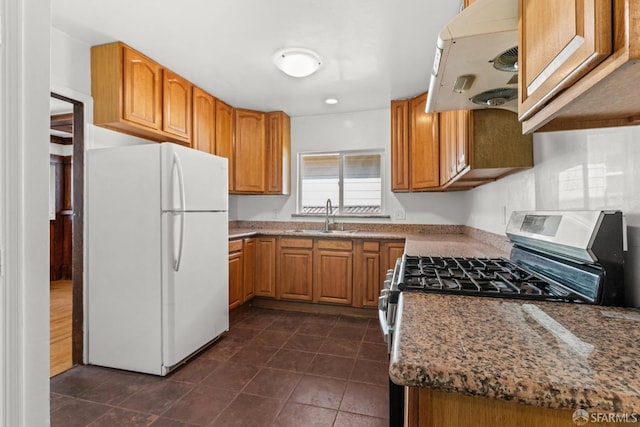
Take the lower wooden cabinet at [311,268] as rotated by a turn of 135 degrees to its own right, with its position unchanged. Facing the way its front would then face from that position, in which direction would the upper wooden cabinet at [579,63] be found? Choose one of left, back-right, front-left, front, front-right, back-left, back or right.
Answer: back-left

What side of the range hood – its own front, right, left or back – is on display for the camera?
left

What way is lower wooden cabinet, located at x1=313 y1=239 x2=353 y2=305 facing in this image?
toward the camera

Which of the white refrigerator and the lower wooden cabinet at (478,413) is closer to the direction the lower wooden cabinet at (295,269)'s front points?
the lower wooden cabinet

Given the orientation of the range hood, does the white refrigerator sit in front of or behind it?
in front

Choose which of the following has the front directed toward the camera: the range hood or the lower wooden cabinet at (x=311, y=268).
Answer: the lower wooden cabinet

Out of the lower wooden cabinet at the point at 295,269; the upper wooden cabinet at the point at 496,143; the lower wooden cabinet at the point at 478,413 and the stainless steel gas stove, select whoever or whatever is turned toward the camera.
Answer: the lower wooden cabinet at the point at 295,269

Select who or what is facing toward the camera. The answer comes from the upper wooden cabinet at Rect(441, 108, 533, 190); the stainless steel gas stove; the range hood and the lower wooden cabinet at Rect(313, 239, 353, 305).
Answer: the lower wooden cabinet

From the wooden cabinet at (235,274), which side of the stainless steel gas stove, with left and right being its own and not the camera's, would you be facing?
front

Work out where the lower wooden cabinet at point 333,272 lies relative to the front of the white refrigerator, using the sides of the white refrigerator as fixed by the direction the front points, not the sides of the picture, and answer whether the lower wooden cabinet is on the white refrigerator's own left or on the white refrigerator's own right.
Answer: on the white refrigerator's own left

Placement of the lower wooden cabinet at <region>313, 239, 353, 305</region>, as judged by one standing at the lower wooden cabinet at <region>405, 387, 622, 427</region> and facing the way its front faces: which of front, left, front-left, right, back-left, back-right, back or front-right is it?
front-right

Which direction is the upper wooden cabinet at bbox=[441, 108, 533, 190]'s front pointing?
to the viewer's left

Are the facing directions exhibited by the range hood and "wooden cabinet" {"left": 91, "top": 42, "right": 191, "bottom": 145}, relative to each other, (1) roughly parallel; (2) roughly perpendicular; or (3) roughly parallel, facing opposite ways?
roughly parallel, facing opposite ways

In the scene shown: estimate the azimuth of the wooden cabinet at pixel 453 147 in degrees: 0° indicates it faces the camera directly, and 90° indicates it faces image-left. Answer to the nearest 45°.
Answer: approximately 45°

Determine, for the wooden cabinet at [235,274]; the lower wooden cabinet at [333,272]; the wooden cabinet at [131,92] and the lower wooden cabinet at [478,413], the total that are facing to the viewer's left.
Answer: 1

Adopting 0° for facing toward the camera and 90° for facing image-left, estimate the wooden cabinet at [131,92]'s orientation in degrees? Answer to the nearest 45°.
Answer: approximately 315°

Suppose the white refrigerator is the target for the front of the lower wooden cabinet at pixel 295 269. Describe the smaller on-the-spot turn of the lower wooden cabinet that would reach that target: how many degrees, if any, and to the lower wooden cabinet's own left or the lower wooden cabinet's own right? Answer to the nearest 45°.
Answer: approximately 45° to the lower wooden cabinet's own right

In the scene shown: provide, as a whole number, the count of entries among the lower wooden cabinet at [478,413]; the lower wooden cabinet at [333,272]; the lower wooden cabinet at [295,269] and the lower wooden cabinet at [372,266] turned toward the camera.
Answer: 3

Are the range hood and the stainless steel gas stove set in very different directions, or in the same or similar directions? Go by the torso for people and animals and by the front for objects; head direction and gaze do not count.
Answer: same or similar directions

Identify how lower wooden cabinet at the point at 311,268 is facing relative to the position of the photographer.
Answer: facing the viewer
